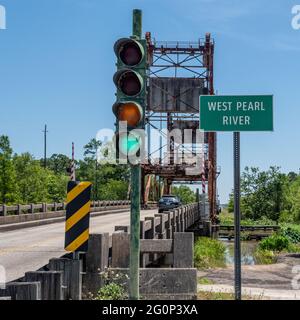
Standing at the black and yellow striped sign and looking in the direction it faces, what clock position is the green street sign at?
The green street sign is roughly at 10 o'clock from the black and yellow striped sign.

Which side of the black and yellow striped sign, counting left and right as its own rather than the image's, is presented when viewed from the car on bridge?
back

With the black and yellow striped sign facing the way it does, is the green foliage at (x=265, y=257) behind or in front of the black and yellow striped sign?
behind

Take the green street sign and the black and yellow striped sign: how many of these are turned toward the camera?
2

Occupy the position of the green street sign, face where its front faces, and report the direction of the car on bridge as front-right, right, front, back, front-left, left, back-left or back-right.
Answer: back

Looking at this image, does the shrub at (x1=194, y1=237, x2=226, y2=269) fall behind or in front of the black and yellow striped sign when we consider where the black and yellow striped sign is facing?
behind

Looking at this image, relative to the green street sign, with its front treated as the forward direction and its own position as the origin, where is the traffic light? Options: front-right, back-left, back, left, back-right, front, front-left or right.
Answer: right

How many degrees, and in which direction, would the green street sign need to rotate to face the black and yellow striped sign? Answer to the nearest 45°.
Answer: approximately 90° to its right

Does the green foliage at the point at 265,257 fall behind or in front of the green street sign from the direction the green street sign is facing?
behind

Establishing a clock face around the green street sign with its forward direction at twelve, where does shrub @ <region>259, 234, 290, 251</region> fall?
The shrub is roughly at 6 o'clock from the green street sign.

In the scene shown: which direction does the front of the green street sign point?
toward the camera

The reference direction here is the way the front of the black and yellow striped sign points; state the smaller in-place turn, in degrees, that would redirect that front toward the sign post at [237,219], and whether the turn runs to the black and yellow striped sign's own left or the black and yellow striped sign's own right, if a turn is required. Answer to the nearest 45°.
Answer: approximately 45° to the black and yellow striped sign's own left
